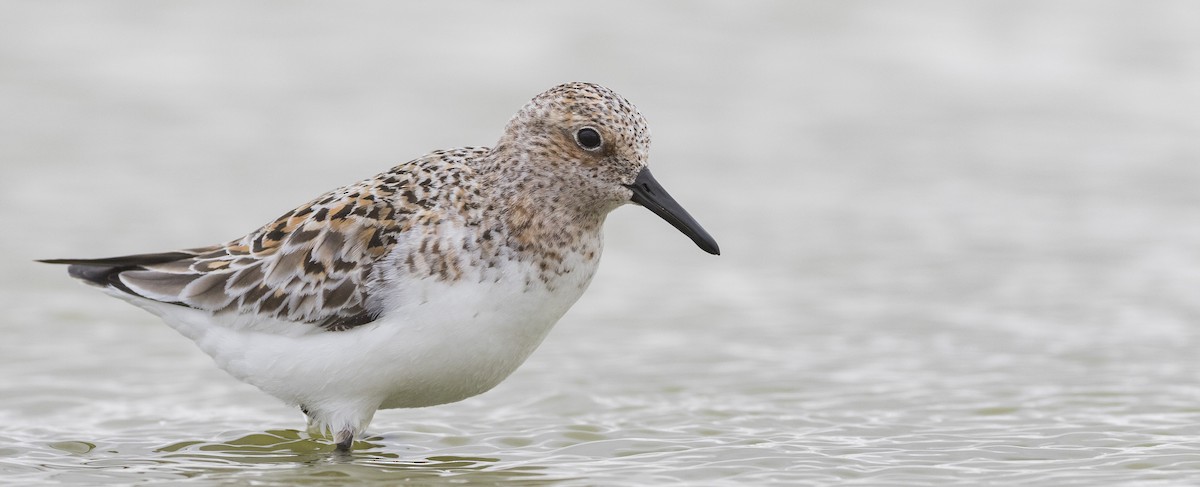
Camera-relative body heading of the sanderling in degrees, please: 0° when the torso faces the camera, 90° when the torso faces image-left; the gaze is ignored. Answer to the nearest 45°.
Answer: approximately 270°
